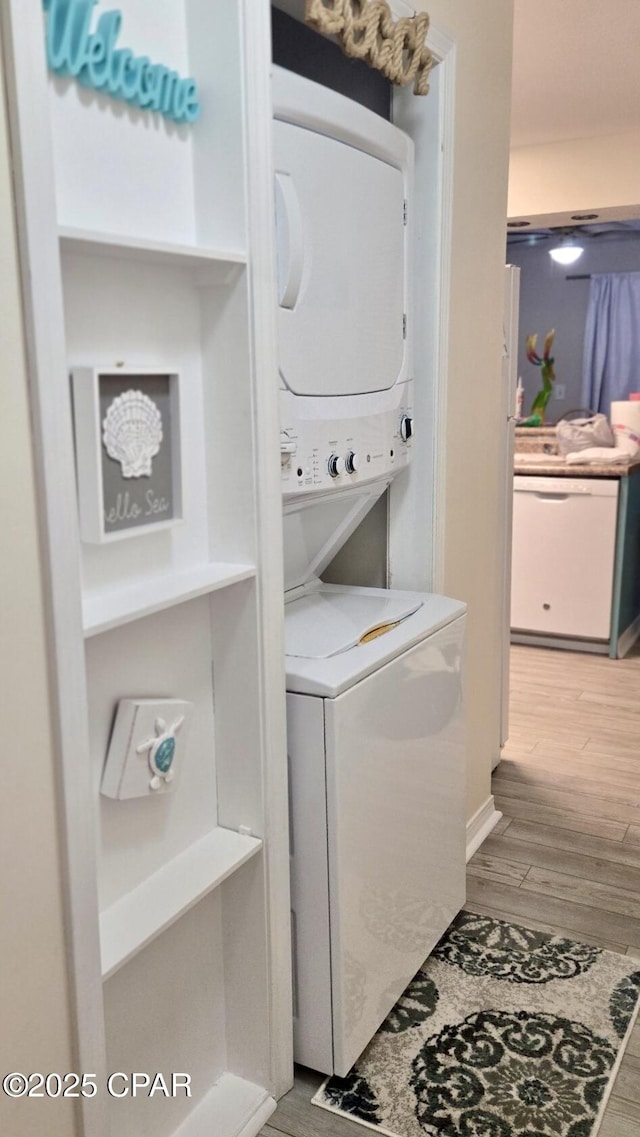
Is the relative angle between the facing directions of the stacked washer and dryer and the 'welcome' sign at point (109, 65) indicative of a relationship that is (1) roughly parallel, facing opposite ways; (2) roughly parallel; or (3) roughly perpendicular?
roughly parallel

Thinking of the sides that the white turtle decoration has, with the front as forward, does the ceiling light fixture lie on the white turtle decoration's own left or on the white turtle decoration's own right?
on the white turtle decoration's own left

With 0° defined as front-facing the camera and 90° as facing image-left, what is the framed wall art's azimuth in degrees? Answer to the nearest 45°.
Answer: approximately 315°

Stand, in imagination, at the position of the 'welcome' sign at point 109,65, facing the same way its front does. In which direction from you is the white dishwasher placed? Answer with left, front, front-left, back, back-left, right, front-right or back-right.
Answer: left

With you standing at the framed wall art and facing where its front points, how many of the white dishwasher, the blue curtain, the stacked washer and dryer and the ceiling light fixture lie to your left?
4

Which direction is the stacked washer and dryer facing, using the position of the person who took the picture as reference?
facing the viewer and to the right of the viewer

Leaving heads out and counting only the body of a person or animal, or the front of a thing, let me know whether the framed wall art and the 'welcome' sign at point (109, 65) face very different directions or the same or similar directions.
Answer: same or similar directions

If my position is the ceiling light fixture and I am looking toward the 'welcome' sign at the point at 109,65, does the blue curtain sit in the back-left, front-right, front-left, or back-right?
back-left

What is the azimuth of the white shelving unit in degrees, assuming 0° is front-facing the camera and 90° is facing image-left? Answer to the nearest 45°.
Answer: approximately 315°
